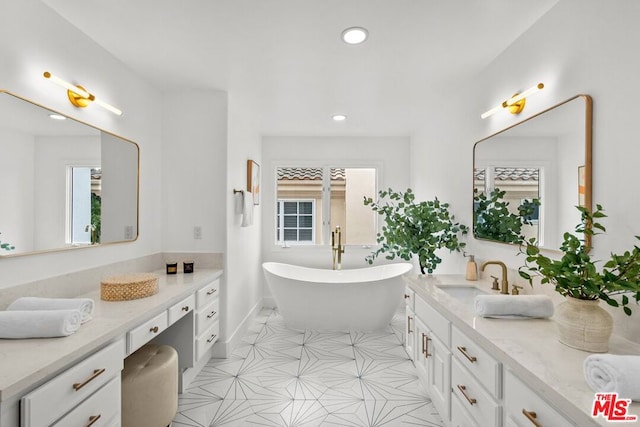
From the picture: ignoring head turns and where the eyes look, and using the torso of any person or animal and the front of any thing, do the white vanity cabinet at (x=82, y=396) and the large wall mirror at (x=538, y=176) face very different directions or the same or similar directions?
very different directions

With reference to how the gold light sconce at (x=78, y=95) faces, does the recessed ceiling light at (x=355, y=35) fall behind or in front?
in front

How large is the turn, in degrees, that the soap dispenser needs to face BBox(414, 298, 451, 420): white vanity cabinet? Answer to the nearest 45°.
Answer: approximately 90° to its left

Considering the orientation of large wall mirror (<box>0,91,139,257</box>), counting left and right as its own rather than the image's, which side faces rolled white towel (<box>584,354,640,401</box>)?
front

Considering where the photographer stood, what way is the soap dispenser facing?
facing to the left of the viewer

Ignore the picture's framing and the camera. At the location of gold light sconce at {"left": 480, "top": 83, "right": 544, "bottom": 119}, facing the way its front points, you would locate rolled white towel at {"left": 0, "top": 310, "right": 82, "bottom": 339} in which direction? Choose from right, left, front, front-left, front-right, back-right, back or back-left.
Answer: front

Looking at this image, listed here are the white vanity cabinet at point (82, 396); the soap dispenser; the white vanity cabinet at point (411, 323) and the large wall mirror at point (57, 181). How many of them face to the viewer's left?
2

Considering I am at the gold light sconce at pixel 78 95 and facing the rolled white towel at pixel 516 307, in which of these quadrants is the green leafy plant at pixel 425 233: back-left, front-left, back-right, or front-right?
front-left

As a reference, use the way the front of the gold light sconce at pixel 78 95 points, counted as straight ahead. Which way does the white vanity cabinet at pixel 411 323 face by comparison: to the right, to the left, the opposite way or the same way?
the opposite way

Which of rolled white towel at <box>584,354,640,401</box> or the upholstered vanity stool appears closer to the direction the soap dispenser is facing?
the upholstered vanity stool

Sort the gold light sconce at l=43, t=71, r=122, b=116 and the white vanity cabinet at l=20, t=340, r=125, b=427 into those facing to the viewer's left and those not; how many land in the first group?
0

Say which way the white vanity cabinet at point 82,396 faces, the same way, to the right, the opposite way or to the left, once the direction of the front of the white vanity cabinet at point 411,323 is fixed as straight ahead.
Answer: the opposite way

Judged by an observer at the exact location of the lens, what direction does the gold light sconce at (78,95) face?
facing the viewer and to the right of the viewer

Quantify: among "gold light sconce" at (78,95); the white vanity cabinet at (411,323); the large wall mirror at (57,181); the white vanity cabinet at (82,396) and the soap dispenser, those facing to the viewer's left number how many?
2
